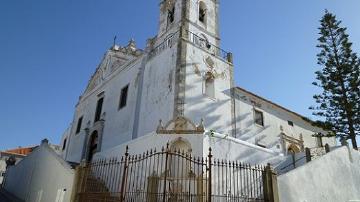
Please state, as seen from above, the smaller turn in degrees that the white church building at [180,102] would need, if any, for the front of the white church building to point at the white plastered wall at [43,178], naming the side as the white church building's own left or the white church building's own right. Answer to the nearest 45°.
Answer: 0° — it already faces it

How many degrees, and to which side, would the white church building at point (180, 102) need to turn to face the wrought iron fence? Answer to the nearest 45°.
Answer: approximately 45° to its left

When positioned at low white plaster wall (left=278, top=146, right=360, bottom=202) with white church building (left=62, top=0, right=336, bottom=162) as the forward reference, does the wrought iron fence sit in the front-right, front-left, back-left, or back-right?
front-left

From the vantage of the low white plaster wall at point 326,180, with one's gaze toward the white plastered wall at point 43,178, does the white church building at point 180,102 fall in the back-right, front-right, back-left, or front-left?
front-right

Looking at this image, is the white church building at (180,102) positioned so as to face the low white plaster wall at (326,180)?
no

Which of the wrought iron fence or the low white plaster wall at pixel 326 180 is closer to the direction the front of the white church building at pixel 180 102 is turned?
the wrought iron fence

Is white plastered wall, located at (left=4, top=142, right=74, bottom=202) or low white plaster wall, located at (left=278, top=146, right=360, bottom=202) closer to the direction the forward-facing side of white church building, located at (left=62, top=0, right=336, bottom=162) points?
the white plastered wall

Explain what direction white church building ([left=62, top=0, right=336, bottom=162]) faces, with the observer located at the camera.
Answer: facing the viewer and to the left of the viewer
